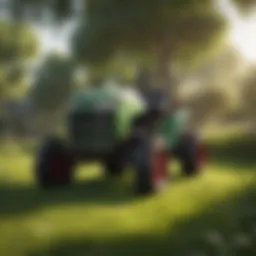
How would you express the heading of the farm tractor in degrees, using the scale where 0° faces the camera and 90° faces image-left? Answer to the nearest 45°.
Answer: approximately 45°
